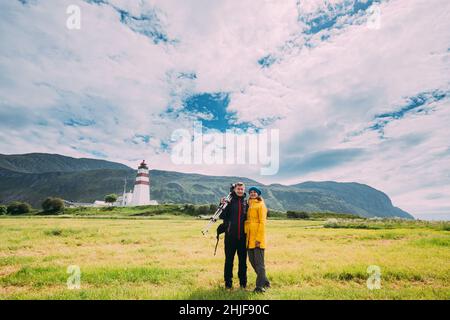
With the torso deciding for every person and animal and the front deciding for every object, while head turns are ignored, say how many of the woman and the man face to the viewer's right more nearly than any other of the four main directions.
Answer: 0

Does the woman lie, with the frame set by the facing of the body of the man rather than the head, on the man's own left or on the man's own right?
on the man's own left

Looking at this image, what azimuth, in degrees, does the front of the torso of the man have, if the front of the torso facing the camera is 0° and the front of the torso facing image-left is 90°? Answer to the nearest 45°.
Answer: approximately 0°

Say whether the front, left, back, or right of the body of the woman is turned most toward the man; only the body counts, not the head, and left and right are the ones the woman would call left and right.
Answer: right

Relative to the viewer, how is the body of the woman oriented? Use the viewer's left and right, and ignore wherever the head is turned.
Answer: facing the viewer and to the left of the viewer
